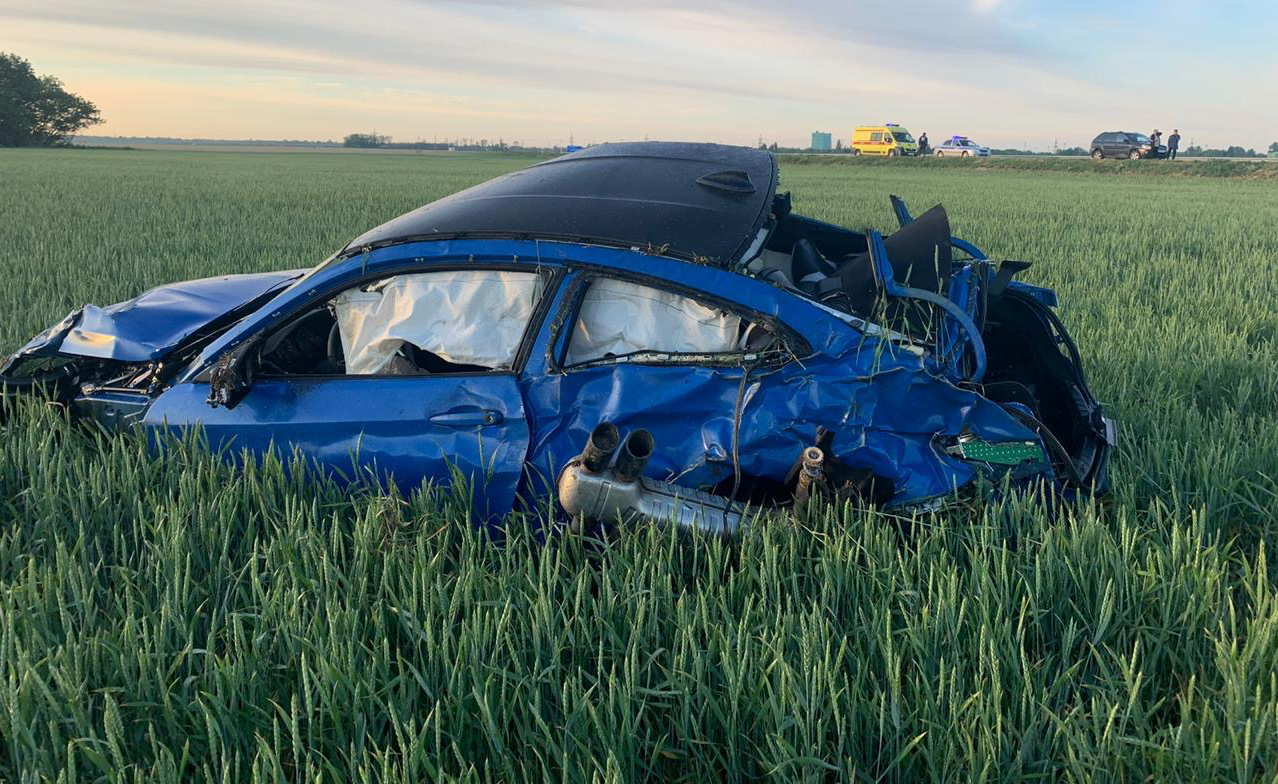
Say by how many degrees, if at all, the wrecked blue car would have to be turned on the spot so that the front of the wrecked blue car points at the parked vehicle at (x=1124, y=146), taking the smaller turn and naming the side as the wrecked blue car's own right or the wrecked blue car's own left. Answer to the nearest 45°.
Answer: approximately 135° to the wrecked blue car's own right

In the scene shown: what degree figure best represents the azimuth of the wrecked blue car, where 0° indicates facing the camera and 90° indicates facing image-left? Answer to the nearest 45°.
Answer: approximately 90°
